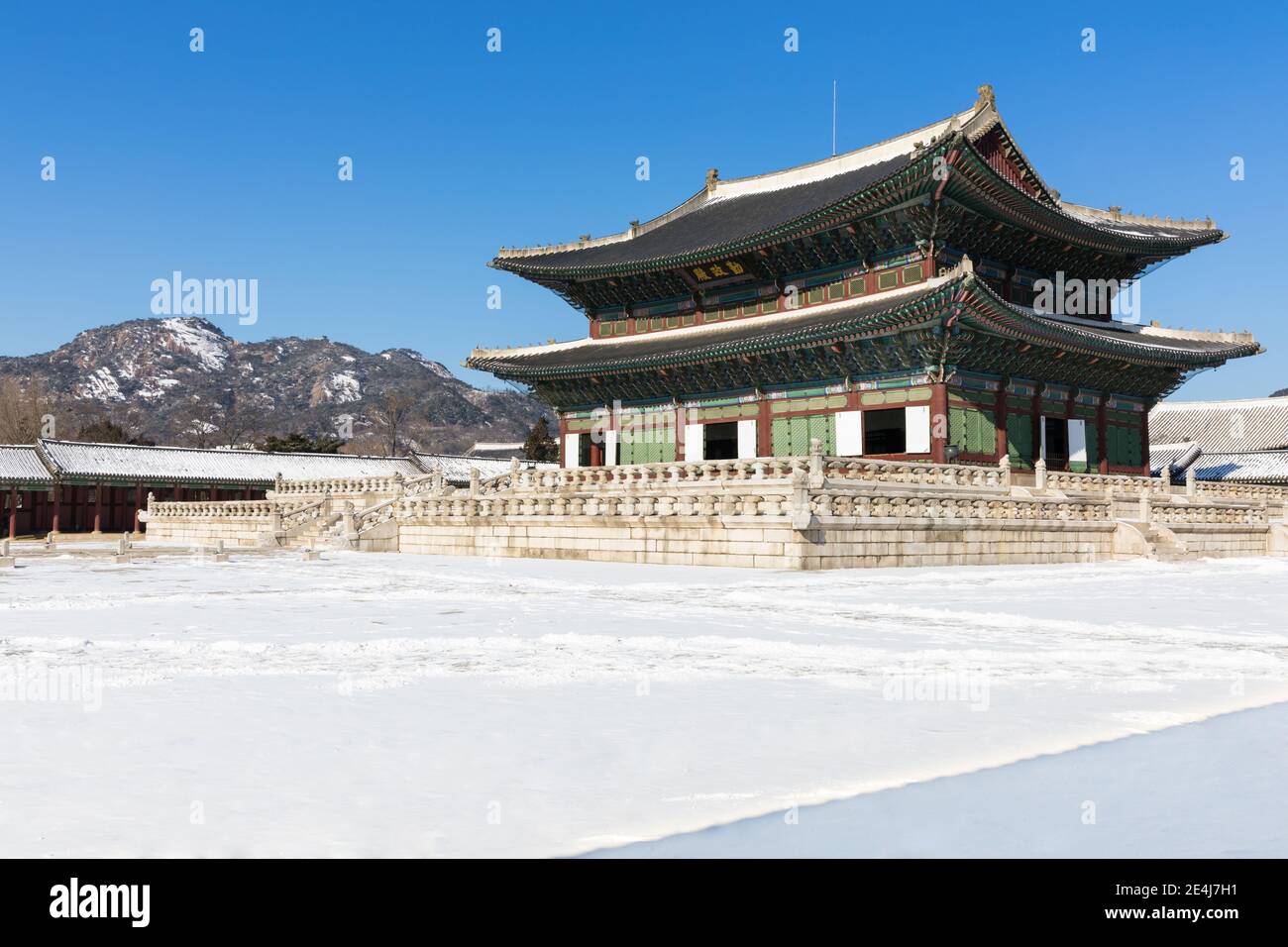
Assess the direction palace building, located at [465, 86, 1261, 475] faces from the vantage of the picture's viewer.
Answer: facing the viewer and to the left of the viewer

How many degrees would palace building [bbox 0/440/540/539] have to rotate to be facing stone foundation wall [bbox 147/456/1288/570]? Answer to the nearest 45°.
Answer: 0° — it already faces it

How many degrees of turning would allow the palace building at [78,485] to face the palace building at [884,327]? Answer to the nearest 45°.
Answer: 0° — it already faces it

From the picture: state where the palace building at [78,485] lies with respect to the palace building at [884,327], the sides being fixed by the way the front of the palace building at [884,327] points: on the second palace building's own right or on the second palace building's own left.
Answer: on the second palace building's own right

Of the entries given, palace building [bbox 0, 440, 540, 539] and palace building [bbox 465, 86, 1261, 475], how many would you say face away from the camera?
0

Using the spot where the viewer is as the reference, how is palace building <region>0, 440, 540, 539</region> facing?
facing the viewer and to the right of the viewer
